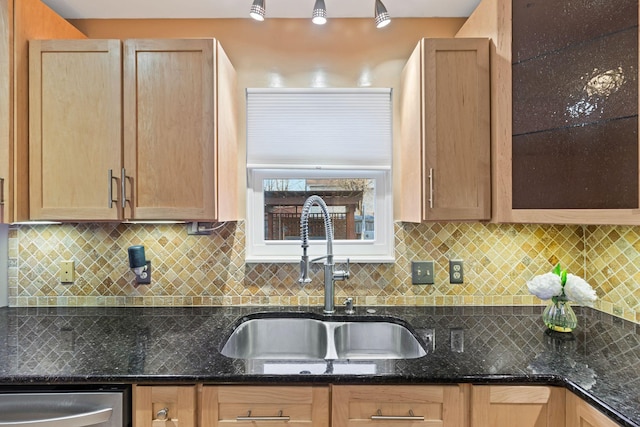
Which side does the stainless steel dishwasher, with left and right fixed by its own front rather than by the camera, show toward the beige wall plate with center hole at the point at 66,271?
back

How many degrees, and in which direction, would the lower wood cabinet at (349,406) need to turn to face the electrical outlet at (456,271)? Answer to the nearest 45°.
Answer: approximately 135° to its left

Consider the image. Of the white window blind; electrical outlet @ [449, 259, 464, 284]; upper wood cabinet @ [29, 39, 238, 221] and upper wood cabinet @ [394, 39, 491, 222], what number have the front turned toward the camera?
4

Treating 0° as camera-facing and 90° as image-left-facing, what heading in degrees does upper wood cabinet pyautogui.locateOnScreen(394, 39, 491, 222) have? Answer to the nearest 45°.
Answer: approximately 0°

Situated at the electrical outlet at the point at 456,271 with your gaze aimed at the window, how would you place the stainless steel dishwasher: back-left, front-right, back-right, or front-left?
front-left

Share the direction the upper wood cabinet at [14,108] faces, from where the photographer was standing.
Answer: facing the viewer

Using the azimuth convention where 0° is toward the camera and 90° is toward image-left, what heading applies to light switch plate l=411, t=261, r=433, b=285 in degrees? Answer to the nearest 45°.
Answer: approximately 0°

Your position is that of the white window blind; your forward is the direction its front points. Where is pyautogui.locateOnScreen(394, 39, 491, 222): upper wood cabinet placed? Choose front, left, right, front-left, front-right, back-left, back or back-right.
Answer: front-left

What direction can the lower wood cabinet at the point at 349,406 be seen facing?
toward the camera

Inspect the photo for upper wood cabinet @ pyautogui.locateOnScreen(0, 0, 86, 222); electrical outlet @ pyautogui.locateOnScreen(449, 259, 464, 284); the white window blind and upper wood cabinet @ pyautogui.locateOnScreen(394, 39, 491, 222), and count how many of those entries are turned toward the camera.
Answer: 4

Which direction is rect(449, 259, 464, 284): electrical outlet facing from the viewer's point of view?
toward the camera

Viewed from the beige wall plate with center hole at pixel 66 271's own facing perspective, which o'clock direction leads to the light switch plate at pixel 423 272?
the light switch plate at pixel 423 272 is roughly at 10 o'clock from the beige wall plate with center hole at pixel 66 271.
